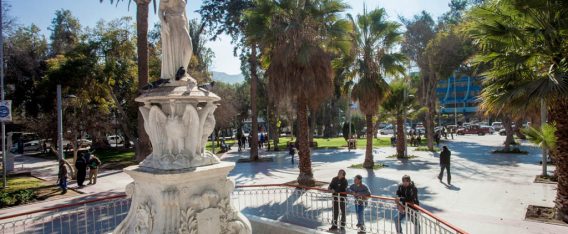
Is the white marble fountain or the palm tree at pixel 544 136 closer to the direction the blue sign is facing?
the white marble fountain

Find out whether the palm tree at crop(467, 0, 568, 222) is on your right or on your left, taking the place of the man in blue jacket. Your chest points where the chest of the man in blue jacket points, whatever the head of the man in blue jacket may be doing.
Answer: on your left

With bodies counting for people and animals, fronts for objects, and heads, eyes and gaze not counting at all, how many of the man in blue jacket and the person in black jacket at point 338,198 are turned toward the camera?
2

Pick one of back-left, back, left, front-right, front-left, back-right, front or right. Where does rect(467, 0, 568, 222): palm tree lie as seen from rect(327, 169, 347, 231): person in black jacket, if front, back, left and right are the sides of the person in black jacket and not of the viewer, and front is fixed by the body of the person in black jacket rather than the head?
left

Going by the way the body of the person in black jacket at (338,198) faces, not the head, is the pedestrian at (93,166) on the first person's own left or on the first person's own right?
on the first person's own right

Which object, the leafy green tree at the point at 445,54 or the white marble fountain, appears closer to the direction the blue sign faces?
the white marble fountain

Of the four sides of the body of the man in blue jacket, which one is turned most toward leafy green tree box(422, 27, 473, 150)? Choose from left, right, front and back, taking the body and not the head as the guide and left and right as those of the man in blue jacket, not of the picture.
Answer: back

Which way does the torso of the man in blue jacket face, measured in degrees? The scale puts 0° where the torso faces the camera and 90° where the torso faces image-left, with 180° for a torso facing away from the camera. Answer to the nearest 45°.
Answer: approximately 0°
